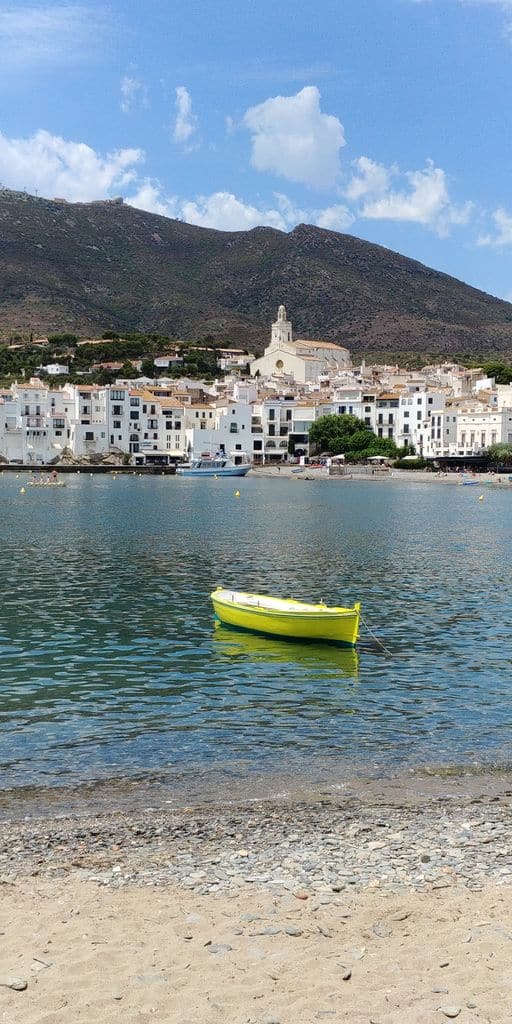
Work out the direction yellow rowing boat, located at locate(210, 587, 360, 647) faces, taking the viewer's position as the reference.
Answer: facing the viewer and to the right of the viewer
